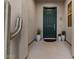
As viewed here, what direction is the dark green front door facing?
toward the camera
